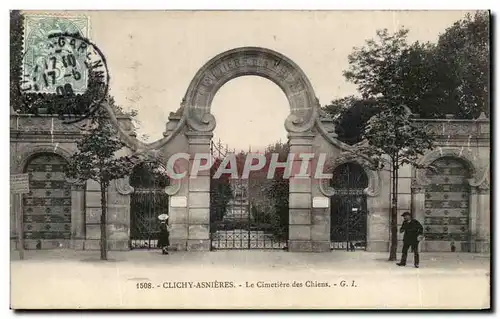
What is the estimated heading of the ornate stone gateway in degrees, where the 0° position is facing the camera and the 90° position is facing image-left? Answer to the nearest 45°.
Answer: approximately 0°

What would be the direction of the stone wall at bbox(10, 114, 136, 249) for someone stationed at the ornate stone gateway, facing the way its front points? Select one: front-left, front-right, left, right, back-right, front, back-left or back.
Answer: right
